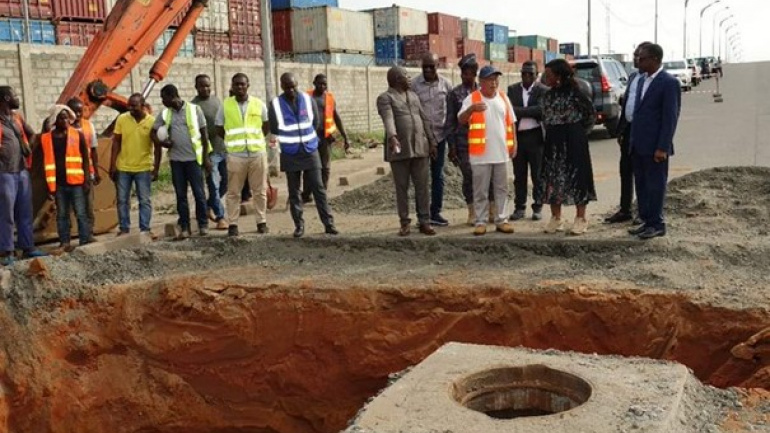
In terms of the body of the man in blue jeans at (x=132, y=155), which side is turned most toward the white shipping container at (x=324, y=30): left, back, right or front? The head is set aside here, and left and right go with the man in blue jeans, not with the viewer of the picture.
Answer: back

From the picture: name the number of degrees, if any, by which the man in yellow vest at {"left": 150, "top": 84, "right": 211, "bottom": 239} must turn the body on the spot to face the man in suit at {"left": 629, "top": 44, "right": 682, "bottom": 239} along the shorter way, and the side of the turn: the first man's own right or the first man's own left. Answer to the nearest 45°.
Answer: approximately 90° to the first man's own left

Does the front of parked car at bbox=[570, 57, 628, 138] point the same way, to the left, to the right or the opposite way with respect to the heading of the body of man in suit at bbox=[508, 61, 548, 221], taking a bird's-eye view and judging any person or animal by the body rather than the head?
the opposite way

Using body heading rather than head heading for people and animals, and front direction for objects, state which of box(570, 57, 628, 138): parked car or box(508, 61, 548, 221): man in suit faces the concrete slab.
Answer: the man in suit

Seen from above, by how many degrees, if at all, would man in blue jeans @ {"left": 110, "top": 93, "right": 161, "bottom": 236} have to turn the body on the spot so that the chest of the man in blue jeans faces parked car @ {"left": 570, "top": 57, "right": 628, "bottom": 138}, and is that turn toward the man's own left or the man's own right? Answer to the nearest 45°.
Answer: approximately 135° to the man's own left

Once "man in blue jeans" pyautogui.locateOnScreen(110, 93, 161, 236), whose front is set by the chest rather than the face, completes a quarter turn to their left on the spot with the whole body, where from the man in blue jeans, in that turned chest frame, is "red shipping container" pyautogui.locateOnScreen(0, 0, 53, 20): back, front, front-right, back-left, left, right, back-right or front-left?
left

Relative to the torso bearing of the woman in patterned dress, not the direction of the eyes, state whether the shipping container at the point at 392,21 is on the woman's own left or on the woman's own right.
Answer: on the woman's own right

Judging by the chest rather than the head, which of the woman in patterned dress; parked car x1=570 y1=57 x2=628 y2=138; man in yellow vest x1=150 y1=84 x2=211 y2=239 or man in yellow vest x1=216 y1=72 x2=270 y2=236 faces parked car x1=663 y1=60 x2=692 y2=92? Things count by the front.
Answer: parked car x1=570 y1=57 x2=628 y2=138

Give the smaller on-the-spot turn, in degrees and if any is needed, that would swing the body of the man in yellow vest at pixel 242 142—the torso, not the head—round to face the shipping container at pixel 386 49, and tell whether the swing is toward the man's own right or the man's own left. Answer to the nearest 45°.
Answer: approximately 180°

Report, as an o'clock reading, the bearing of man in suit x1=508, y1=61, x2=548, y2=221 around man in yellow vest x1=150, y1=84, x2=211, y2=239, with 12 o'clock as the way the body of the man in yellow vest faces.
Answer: The man in suit is roughly at 8 o'clock from the man in yellow vest.
